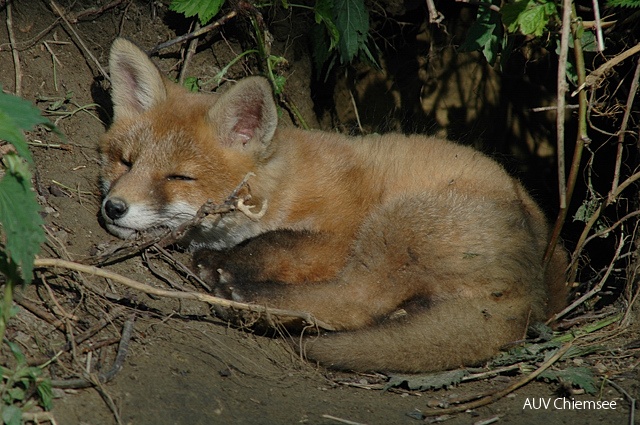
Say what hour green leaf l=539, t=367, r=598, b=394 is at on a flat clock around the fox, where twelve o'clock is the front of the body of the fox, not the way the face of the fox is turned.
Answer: The green leaf is roughly at 7 o'clock from the fox.

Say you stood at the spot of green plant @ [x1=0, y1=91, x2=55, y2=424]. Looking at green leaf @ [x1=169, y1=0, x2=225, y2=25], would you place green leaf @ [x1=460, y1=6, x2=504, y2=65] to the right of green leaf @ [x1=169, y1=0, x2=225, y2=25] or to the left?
right

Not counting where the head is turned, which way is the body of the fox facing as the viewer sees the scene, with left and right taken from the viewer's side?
facing to the left of the viewer

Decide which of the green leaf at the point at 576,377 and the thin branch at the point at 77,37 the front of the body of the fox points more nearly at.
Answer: the thin branch

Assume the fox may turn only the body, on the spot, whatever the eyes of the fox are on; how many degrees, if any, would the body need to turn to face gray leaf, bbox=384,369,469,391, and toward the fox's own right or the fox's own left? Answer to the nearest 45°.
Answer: approximately 135° to the fox's own left

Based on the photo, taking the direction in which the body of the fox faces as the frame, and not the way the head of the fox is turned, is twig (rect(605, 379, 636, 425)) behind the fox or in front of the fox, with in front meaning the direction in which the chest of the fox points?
behind

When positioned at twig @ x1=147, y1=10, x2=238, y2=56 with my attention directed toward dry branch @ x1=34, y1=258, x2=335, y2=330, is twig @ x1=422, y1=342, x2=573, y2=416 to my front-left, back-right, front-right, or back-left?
front-left

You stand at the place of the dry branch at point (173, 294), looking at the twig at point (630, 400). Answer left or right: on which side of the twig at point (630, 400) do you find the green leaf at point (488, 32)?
left

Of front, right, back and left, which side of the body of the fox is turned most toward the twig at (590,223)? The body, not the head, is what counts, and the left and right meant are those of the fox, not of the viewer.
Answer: back

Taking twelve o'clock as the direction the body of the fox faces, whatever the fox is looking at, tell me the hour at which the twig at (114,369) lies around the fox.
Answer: The twig is roughly at 10 o'clock from the fox.
